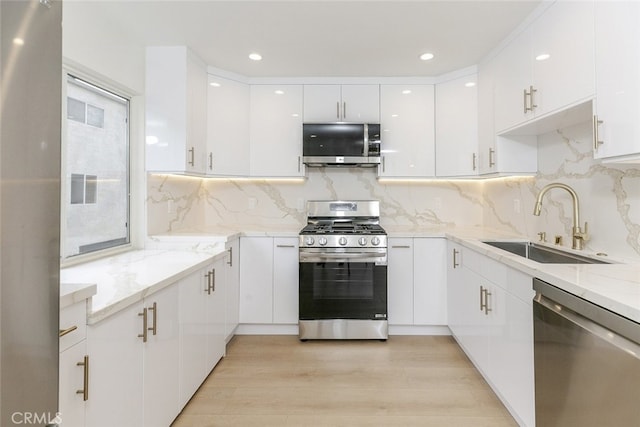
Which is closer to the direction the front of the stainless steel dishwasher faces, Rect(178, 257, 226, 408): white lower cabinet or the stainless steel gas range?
the white lower cabinet

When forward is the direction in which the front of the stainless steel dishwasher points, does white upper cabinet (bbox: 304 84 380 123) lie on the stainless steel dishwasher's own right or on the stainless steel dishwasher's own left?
on the stainless steel dishwasher's own right

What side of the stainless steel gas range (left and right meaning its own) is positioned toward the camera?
front

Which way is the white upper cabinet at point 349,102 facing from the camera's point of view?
toward the camera

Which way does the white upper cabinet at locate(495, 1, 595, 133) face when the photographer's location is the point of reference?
facing the viewer and to the left of the viewer

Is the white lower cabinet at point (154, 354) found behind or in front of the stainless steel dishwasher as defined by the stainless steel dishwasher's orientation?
in front

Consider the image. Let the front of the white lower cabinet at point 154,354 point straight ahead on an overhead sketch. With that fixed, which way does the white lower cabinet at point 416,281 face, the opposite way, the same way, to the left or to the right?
to the right

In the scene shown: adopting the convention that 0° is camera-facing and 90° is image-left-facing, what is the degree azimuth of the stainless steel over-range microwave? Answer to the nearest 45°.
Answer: approximately 0°

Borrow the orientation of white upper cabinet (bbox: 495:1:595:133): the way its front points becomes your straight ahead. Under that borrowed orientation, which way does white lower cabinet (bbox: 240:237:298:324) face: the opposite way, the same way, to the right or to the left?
to the left

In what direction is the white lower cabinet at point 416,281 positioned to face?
toward the camera

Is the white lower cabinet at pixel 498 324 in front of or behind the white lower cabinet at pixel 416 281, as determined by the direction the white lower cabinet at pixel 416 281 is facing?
in front
